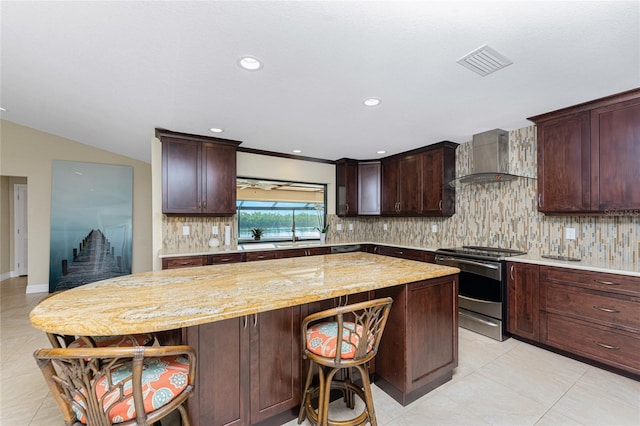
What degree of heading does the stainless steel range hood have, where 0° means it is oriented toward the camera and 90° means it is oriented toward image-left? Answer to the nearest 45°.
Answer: approximately 45°

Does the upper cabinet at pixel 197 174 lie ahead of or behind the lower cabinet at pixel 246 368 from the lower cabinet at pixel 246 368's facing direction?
behind

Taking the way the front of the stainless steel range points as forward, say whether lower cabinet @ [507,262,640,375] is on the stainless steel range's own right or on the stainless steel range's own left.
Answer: on the stainless steel range's own left

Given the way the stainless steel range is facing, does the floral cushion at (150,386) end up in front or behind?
in front

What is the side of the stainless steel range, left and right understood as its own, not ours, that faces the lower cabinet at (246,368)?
front

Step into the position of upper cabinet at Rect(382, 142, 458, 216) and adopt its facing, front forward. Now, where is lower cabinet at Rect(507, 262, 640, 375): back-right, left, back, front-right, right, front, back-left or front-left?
left

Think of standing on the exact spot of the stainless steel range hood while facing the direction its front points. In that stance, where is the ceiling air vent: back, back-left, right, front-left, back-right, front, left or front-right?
front-left

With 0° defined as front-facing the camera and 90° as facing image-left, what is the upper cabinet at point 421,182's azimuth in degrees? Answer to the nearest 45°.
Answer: approximately 45°

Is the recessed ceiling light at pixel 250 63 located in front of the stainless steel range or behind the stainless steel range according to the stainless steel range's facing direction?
in front

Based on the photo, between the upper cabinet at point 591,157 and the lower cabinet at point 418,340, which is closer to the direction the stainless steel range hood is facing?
the lower cabinet

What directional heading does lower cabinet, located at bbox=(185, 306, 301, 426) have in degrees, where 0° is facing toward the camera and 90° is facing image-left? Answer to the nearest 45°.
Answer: approximately 315°
